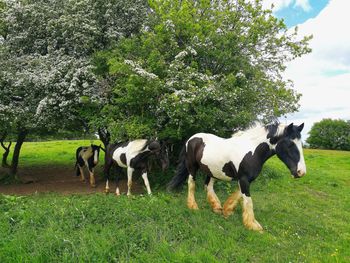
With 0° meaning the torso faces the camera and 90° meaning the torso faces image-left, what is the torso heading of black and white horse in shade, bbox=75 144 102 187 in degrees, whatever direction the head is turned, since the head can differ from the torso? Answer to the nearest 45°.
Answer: approximately 315°
